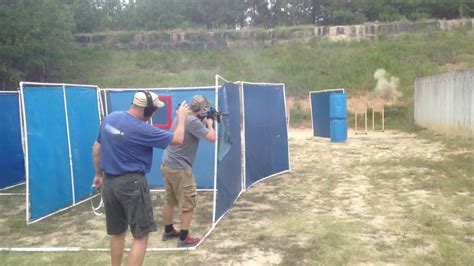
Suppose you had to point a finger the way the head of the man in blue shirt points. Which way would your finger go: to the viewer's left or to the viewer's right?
to the viewer's right

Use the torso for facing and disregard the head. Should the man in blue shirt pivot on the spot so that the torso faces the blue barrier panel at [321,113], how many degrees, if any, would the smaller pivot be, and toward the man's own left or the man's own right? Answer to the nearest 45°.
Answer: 0° — they already face it

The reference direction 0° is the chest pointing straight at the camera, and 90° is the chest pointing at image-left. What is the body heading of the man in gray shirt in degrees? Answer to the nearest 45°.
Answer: approximately 225°

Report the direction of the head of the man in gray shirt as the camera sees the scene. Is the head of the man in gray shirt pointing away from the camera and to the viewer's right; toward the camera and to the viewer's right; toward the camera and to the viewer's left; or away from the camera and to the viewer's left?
away from the camera and to the viewer's right

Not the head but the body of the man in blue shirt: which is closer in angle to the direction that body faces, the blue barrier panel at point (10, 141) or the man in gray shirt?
the man in gray shirt

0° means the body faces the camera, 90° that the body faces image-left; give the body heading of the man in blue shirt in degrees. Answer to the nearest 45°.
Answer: approximately 225°

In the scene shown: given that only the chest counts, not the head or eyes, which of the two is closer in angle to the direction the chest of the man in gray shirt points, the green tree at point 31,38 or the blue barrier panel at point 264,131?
the blue barrier panel

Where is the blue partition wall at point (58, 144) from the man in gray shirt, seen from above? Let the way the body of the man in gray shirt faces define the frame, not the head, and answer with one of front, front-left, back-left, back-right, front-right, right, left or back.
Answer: left

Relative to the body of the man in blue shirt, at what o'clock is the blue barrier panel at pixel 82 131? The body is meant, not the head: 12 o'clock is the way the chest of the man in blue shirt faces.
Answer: The blue barrier panel is roughly at 10 o'clock from the man in blue shirt.

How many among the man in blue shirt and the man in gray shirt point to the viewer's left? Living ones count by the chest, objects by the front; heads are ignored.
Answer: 0

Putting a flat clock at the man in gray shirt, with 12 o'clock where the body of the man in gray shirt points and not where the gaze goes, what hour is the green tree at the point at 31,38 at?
The green tree is roughly at 10 o'clock from the man in gray shirt.
